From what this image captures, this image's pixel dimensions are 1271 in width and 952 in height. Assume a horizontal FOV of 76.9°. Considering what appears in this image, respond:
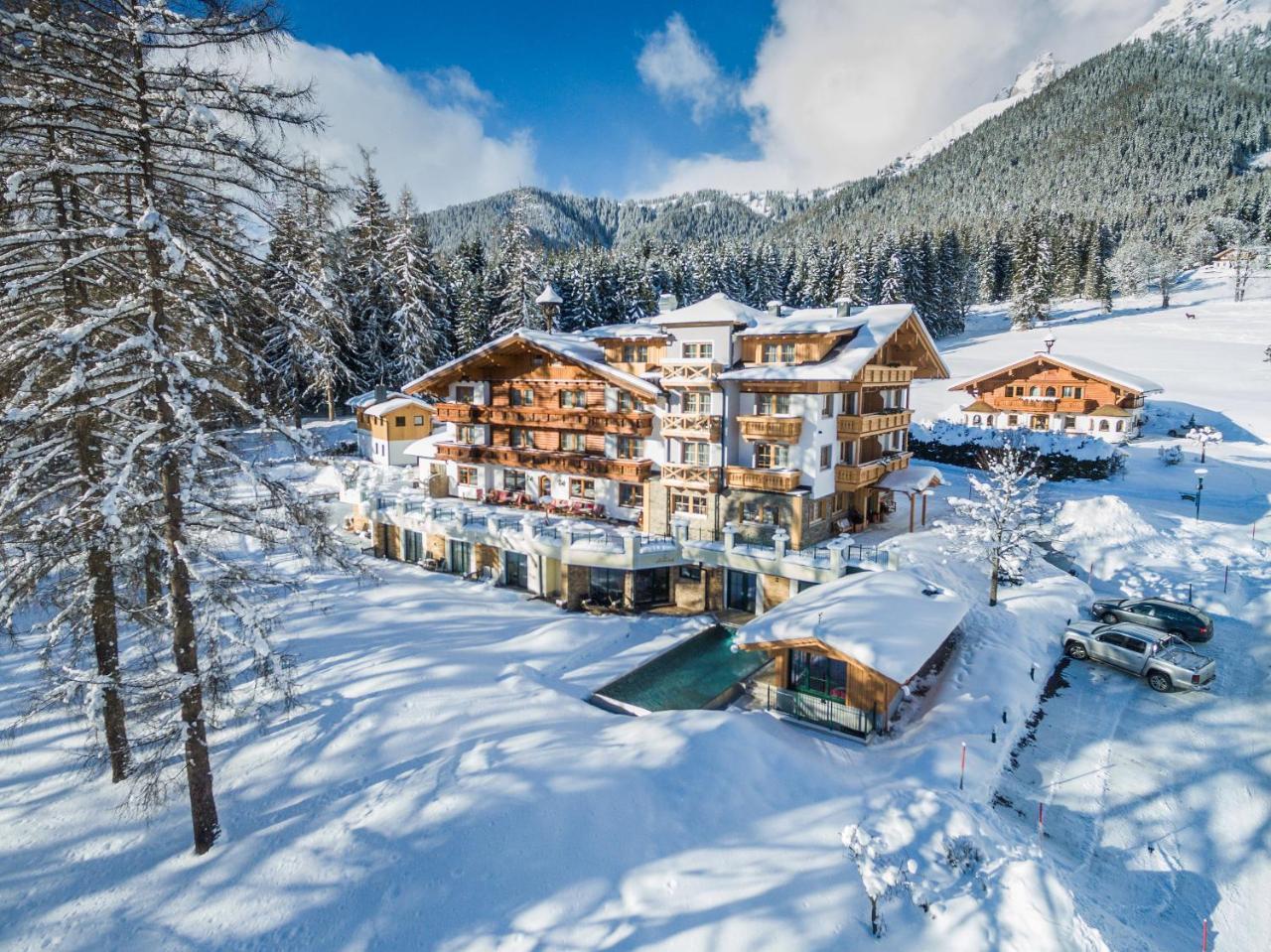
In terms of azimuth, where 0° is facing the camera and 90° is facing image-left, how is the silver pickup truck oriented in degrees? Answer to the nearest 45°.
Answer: approximately 135°

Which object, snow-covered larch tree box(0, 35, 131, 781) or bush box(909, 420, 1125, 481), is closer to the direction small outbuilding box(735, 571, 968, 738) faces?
the snow-covered larch tree

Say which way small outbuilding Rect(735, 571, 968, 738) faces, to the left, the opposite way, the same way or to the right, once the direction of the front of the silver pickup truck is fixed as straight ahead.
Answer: to the left

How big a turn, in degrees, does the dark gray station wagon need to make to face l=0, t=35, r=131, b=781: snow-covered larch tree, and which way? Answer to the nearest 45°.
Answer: approximately 90° to its left

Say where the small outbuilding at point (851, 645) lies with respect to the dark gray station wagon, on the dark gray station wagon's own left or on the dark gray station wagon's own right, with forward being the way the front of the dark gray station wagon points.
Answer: on the dark gray station wagon's own left

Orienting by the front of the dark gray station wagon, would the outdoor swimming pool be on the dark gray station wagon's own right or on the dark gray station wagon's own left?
on the dark gray station wagon's own left

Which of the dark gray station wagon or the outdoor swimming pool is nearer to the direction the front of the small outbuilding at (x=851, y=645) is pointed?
the outdoor swimming pool

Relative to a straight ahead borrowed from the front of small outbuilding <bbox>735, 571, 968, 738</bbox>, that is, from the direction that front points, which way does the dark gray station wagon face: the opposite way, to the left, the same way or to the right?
to the right
